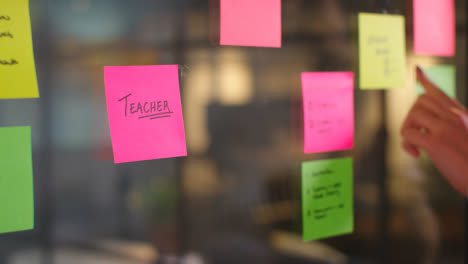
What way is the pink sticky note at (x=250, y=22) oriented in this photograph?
toward the camera

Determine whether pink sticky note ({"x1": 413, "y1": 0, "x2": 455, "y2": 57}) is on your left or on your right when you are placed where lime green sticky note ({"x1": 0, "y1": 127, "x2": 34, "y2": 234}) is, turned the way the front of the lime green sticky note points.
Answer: on your left

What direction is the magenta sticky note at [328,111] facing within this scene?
toward the camera

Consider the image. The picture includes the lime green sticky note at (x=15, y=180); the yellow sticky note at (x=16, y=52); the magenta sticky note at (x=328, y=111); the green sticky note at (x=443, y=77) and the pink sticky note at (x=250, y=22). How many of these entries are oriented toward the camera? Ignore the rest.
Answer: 5

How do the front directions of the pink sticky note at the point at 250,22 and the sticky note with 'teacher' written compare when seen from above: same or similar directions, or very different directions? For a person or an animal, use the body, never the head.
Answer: same or similar directions

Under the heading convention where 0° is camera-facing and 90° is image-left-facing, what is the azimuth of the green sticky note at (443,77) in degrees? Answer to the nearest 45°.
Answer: approximately 0°

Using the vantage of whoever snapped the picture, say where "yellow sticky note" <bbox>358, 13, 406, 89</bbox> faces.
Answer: facing the viewer
